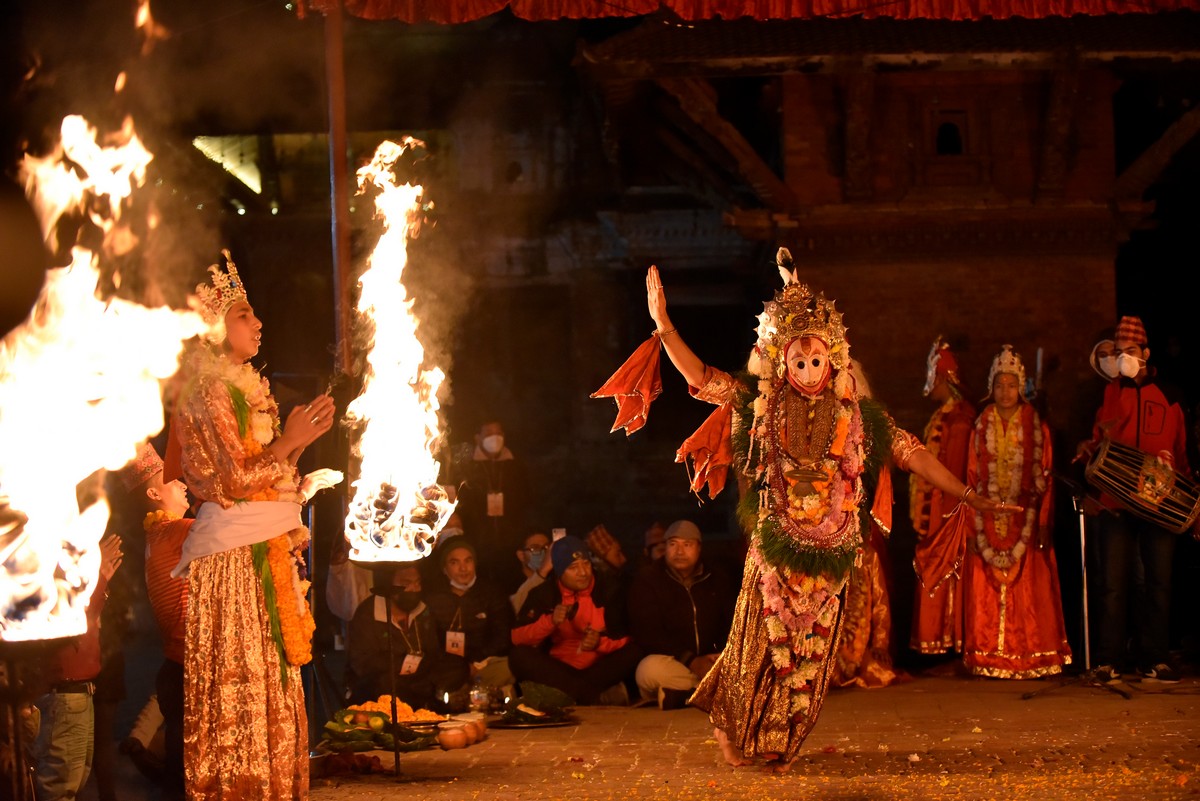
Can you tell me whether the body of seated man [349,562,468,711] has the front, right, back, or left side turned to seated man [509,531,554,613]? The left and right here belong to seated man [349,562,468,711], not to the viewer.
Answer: left

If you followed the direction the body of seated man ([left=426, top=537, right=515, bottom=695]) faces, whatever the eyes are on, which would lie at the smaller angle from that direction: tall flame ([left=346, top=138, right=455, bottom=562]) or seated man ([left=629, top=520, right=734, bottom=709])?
the tall flame

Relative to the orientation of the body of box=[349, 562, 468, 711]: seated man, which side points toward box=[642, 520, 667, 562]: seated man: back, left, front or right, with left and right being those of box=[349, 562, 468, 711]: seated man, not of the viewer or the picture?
left

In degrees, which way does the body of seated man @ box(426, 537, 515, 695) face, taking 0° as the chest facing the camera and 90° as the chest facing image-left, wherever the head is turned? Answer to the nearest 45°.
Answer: approximately 0°

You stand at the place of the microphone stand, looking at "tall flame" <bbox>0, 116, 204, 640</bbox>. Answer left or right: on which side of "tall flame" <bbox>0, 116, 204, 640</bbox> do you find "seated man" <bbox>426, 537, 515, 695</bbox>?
right
